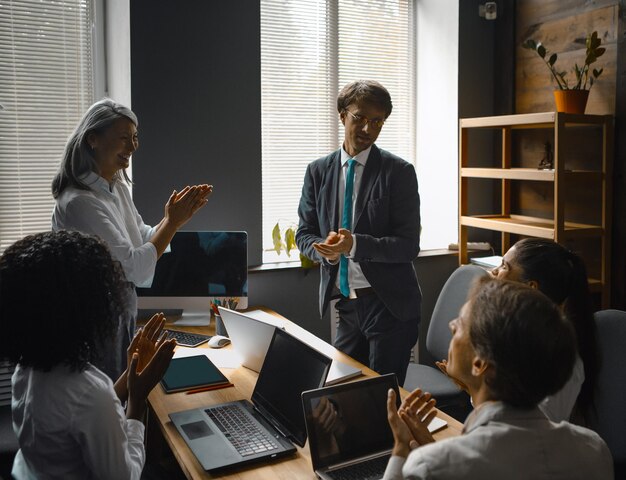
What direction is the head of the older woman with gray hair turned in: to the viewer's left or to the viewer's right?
to the viewer's right

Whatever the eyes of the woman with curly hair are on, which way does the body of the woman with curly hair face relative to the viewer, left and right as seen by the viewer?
facing away from the viewer and to the right of the viewer

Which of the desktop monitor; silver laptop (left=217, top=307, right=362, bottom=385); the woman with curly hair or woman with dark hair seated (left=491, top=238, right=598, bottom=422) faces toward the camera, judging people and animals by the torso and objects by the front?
the desktop monitor

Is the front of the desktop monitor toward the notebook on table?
yes

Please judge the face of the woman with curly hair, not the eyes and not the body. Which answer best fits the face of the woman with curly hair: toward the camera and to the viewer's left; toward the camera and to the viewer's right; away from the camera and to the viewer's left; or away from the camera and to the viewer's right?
away from the camera and to the viewer's right

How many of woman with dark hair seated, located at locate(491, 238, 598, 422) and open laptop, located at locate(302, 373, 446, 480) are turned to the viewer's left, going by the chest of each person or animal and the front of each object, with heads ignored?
1

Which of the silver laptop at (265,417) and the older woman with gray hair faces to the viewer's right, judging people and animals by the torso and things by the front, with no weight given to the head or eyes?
the older woman with gray hair

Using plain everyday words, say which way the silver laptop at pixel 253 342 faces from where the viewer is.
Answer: facing away from the viewer and to the right of the viewer

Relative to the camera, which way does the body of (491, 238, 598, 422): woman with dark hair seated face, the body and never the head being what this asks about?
to the viewer's left
